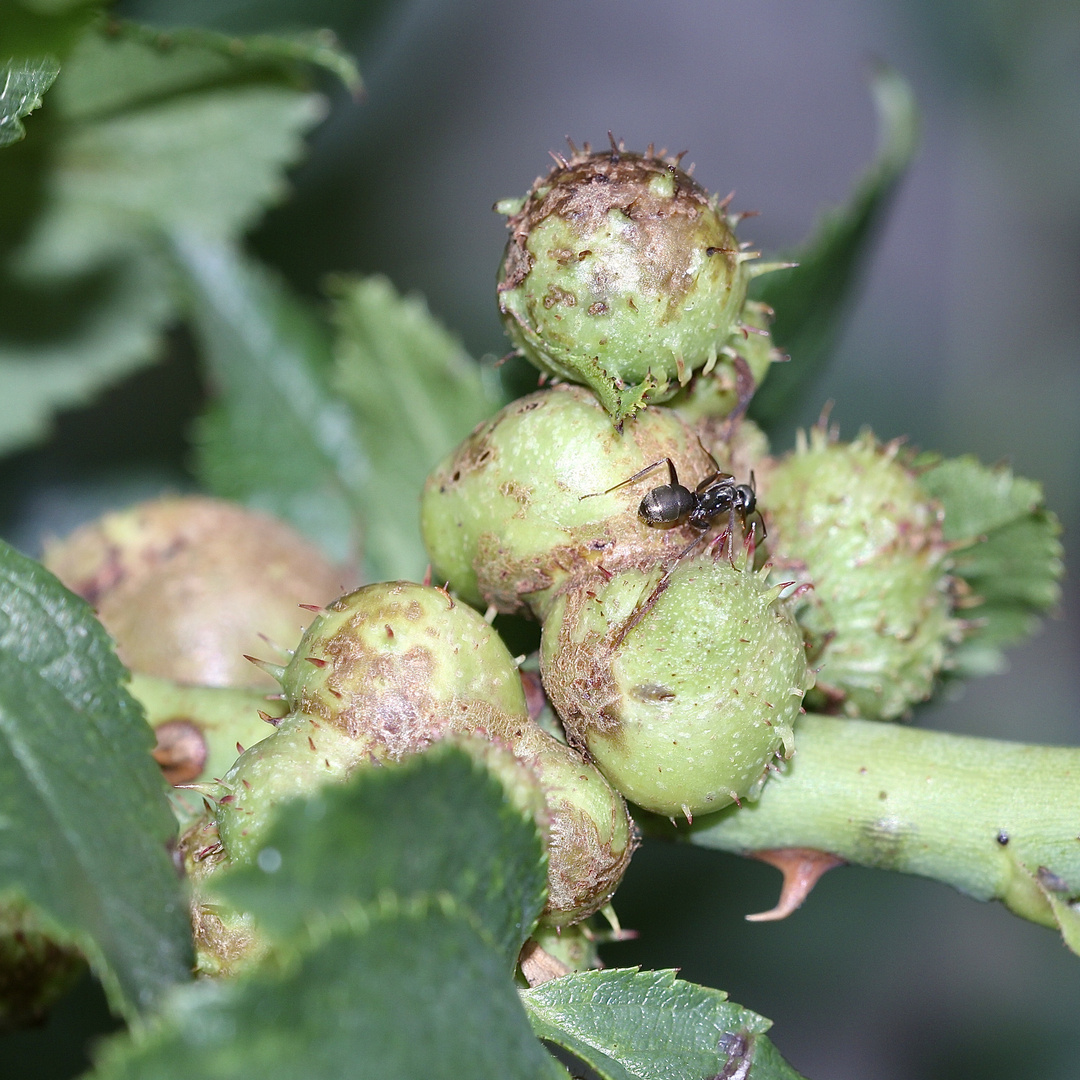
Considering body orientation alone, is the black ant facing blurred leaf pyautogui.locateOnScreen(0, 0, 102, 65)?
no

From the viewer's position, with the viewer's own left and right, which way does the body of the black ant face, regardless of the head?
facing to the right of the viewer

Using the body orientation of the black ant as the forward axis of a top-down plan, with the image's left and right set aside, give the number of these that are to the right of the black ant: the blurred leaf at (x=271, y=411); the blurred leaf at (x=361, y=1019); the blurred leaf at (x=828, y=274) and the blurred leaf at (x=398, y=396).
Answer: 1

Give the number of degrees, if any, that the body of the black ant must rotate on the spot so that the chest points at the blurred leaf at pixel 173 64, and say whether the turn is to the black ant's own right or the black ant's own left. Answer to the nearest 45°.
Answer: approximately 135° to the black ant's own left

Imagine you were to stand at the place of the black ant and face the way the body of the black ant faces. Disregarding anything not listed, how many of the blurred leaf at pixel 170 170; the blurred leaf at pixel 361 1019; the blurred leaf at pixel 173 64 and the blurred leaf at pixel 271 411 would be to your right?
1
